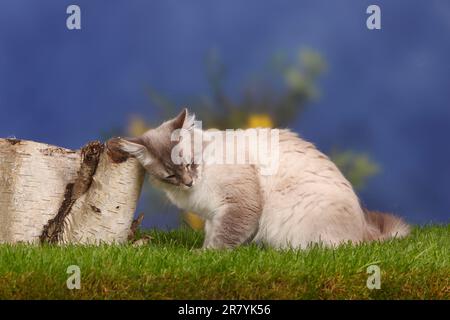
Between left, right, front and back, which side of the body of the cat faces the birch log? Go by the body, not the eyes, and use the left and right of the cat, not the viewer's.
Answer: front

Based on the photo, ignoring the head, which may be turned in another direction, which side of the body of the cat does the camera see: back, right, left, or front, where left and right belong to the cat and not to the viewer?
left
